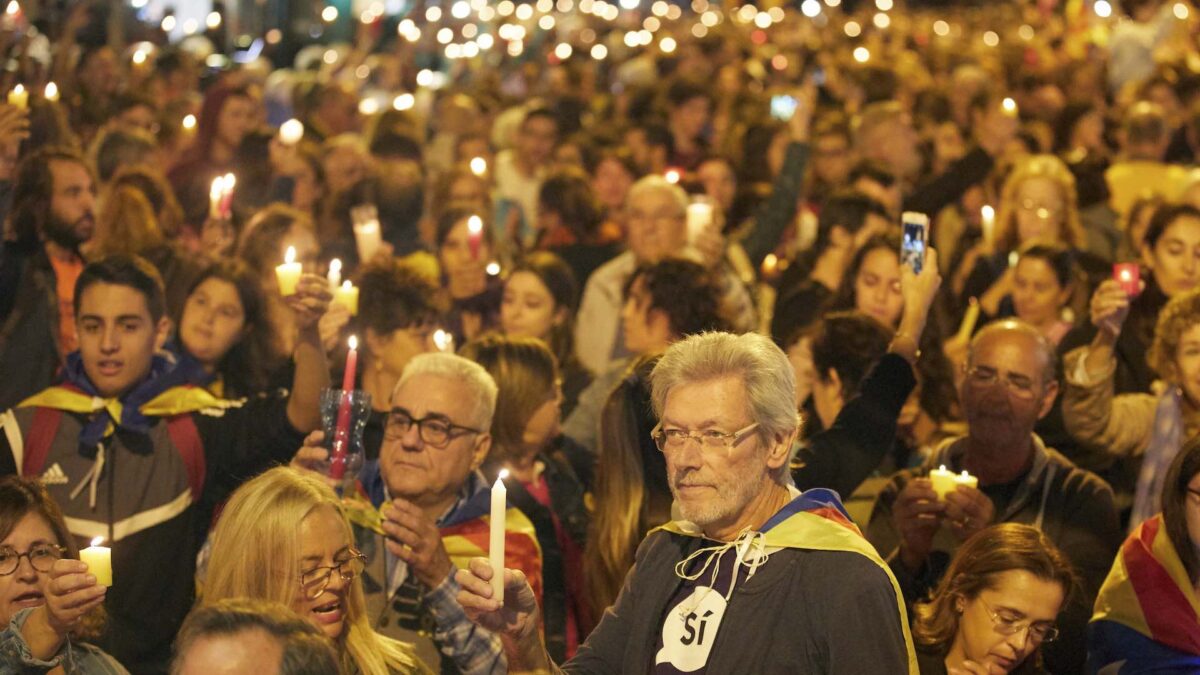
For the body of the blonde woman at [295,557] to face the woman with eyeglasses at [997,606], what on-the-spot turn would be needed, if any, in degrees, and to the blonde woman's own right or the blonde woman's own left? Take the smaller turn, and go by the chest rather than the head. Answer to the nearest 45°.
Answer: approximately 45° to the blonde woman's own left

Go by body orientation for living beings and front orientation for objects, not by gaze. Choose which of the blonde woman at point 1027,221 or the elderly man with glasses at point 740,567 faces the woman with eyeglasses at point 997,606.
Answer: the blonde woman

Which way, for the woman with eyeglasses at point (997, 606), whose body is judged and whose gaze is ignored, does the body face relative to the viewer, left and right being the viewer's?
facing the viewer and to the right of the viewer

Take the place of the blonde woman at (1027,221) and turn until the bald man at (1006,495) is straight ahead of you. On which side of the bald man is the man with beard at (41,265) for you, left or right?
right

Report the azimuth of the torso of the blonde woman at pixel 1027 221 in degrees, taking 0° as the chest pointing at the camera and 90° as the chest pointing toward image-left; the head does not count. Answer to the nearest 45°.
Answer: approximately 0°

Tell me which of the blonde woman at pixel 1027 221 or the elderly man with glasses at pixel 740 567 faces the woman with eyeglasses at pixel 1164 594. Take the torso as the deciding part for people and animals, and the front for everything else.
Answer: the blonde woman

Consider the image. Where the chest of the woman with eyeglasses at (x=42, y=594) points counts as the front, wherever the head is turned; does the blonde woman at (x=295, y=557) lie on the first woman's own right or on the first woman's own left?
on the first woman's own left

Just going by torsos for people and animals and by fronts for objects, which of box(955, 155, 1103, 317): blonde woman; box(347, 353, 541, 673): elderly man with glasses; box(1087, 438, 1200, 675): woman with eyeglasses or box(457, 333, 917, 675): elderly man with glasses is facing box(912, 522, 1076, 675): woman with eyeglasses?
the blonde woman
